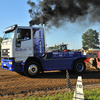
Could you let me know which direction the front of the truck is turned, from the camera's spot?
facing the viewer and to the left of the viewer
